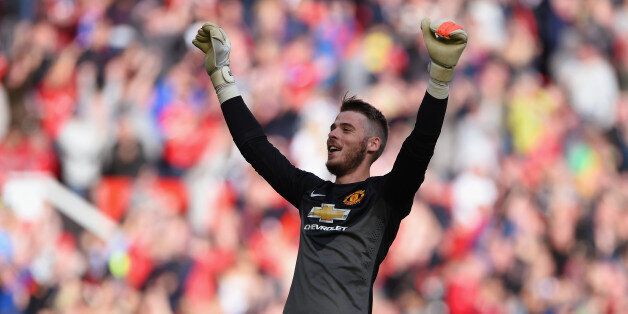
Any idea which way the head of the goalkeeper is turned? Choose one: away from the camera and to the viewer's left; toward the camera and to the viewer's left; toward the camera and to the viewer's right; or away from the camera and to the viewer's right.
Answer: toward the camera and to the viewer's left
